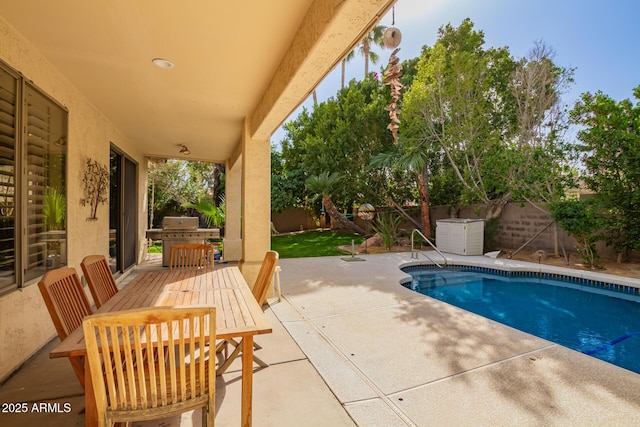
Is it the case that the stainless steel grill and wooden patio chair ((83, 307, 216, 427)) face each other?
yes

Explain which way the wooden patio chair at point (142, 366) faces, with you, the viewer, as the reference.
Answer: facing away from the viewer

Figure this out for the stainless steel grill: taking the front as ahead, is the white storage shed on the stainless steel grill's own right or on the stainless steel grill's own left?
on the stainless steel grill's own left

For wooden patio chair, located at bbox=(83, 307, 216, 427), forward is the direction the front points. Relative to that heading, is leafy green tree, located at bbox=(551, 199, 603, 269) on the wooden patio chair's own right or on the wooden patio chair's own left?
on the wooden patio chair's own right

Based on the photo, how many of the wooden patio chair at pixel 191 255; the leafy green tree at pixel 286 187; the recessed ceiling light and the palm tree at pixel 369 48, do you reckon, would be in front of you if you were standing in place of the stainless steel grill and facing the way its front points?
2

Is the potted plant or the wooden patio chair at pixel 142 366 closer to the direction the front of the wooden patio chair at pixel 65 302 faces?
the wooden patio chair

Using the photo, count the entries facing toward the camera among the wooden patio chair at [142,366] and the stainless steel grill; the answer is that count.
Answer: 1
